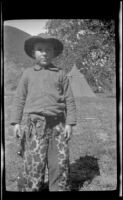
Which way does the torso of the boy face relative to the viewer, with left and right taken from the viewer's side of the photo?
facing the viewer
